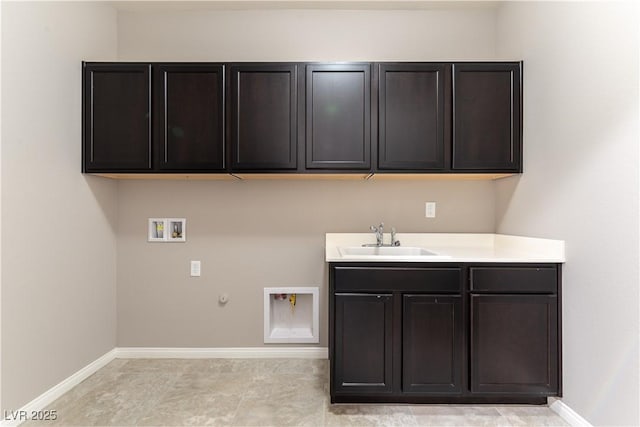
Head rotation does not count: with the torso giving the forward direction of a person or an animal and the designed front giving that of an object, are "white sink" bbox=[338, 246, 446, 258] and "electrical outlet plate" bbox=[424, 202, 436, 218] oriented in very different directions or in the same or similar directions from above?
same or similar directions

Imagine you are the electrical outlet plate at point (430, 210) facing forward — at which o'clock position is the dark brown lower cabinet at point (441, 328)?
The dark brown lower cabinet is roughly at 12 o'clock from the electrical outlet plate.

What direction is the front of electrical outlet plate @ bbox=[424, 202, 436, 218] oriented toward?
toward the camera

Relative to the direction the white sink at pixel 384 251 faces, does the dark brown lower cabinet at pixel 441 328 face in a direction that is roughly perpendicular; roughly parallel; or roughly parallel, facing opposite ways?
roughly parallel

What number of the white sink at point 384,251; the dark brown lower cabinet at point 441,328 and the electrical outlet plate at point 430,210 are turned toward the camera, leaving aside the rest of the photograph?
3

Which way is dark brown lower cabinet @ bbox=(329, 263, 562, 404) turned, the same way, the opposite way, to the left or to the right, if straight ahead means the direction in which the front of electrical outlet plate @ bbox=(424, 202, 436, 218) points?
the same way

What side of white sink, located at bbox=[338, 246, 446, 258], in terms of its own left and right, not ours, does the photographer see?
front

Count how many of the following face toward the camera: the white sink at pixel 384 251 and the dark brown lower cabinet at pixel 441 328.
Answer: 2

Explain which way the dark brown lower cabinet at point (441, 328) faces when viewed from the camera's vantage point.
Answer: facing the viewer
